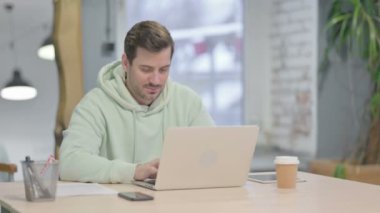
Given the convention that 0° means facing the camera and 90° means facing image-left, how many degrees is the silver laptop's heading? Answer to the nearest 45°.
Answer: approximately 135°

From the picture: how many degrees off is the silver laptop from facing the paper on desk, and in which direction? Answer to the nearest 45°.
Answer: approximately 45° to its left

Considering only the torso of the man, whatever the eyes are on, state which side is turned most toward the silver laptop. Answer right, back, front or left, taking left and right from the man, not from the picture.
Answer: front

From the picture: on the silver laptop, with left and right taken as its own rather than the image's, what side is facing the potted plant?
right

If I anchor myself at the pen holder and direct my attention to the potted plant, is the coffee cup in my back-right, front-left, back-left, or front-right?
front-right

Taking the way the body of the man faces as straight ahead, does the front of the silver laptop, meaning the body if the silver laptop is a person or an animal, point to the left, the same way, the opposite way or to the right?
the opposite way

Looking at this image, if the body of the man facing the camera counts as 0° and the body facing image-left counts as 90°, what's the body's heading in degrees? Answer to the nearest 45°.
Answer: approximately 315°

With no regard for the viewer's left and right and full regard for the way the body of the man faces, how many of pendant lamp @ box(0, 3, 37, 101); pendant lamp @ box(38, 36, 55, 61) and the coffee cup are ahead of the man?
1

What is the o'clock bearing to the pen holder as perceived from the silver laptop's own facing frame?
The pen holder is roughly at 10 o'clock from the silver laptop.

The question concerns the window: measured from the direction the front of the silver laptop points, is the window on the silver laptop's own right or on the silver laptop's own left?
on the silver laptop's own right

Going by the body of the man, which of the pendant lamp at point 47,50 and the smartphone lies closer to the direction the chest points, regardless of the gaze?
the smartphone

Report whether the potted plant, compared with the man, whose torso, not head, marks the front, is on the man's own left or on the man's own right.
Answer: on the man's own left

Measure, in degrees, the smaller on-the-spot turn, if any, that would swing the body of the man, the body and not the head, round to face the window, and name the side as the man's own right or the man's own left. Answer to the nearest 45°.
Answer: approximately 135° to the man's own left

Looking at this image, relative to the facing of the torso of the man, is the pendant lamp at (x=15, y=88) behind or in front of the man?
behind
